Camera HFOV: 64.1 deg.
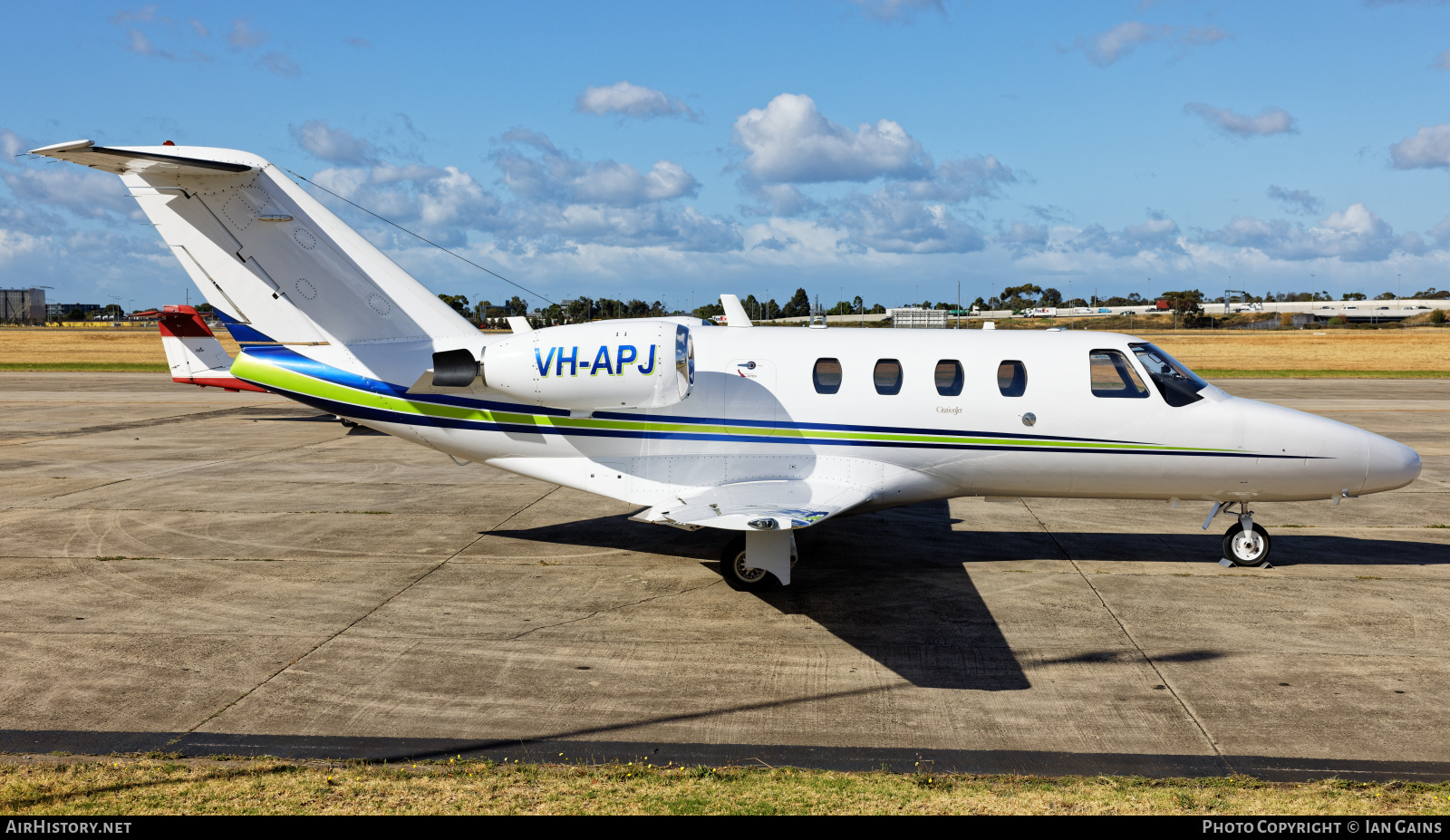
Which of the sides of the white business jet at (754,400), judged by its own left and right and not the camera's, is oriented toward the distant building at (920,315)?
left

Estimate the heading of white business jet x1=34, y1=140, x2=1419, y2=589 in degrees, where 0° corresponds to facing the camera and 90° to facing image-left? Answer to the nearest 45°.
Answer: approximately 270°
